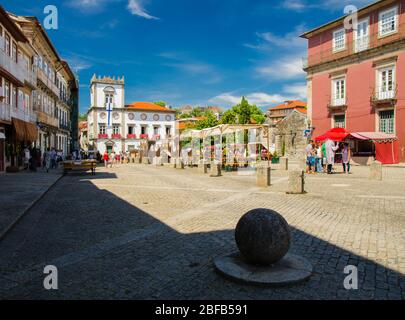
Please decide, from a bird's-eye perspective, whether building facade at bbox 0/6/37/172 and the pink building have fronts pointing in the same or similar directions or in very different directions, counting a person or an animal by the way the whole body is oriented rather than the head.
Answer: very different directions

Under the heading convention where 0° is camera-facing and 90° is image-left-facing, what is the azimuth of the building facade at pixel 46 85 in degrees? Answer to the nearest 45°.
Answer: approximately 270°

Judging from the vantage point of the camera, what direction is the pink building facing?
facing the viewer and to the left of the viewer

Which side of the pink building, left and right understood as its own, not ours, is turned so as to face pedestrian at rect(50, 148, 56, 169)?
front

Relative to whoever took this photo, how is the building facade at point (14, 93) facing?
facing to the right of the viewer

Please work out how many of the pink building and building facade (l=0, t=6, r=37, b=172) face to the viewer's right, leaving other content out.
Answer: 1

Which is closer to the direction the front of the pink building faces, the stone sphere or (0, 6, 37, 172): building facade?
the building facade

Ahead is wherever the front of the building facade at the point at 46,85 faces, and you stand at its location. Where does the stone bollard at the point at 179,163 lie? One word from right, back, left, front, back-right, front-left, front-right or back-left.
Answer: front-right

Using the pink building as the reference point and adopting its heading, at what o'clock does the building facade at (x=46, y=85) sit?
The building facade is roughly at 1 o'clock from the pink building.
